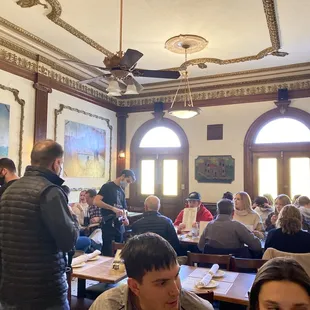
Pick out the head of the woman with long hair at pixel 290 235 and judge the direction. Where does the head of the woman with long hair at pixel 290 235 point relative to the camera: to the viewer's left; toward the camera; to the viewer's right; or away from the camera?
away from the camera

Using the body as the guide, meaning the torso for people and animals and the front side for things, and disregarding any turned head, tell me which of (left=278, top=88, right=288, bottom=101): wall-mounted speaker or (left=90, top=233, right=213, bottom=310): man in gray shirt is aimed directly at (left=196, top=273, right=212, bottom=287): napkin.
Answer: the wall-mounted speaker

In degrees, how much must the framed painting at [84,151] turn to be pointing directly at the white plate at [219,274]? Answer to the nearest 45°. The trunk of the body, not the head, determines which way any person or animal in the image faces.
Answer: approximately 45° to its right

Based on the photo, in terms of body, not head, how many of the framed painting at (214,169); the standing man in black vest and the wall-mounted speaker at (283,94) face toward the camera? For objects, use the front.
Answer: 2

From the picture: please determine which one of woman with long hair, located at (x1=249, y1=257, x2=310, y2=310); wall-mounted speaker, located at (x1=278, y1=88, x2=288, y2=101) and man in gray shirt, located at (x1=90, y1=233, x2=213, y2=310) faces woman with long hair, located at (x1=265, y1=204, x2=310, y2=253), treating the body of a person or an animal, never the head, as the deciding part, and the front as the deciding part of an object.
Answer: the wall-mounted speaker

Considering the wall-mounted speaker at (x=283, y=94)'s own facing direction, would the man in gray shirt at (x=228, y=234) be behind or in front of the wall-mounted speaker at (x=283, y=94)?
in front

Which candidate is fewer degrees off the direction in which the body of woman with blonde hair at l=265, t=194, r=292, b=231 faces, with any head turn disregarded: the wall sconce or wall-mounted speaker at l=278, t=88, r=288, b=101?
the wall sconce

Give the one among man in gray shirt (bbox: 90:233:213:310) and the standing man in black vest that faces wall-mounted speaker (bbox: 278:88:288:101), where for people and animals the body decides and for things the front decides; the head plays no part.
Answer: the standing man in black vest

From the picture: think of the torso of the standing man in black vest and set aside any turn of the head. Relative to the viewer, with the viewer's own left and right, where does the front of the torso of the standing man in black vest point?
facing away from the viewer and to the right of the viewer

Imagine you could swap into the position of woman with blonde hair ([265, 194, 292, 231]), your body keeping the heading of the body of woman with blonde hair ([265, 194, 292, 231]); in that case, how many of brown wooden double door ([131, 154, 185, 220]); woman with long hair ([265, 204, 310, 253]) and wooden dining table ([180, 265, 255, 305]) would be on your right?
1

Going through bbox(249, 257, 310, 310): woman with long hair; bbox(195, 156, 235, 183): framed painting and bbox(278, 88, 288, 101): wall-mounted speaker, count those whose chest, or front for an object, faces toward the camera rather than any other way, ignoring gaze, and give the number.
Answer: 3

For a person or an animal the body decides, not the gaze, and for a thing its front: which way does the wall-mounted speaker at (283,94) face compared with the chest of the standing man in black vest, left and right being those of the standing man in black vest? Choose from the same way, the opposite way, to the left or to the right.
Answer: the opposite way

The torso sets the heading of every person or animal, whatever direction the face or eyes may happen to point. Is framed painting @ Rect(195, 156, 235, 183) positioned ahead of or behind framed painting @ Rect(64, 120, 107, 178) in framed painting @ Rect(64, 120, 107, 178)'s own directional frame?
ahead

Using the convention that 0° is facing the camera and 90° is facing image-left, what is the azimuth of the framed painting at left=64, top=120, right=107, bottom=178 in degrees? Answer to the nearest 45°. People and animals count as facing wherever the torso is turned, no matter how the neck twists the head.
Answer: approximately 315°

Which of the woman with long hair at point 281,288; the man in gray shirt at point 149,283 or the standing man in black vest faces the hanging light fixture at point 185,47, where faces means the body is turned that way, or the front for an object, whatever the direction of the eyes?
the standing man in black vest

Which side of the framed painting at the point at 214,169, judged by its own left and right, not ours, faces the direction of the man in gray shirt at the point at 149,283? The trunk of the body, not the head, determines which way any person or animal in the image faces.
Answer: front

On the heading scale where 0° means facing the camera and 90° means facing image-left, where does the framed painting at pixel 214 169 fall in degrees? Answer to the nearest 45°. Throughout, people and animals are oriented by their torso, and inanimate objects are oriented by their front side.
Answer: approximately 0°

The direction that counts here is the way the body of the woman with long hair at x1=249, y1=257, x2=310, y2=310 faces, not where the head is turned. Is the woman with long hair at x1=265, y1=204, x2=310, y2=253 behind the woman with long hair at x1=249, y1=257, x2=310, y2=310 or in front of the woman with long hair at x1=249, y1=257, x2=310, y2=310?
behind
